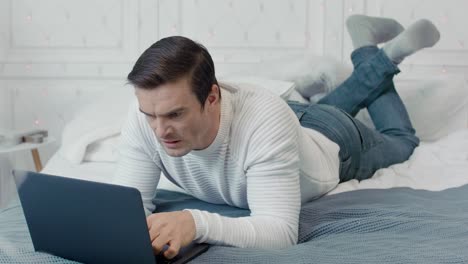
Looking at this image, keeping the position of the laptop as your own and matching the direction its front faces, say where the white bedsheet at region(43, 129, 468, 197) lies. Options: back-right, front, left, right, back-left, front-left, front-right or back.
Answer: front

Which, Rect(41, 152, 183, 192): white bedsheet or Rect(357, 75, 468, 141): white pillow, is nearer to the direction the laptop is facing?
the white pillow

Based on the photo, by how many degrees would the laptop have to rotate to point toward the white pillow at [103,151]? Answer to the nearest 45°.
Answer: approximately 45° to its left

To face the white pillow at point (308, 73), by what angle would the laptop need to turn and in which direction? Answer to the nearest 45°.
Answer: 0° — it already faces it

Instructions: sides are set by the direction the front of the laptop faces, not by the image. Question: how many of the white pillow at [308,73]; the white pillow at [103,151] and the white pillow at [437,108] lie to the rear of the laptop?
0

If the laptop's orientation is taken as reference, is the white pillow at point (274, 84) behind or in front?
in front

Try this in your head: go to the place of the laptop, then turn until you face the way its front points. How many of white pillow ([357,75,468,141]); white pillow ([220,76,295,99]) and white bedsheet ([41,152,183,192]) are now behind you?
0

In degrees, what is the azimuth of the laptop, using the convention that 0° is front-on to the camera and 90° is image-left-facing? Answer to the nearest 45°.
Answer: approximately 225°

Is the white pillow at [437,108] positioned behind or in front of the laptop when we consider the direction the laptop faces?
in front

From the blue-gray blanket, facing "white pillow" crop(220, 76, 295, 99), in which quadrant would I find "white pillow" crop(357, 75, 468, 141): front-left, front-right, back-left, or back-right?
front-right

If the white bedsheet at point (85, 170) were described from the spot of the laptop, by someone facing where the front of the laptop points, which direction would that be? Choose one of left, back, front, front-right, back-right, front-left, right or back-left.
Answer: front-left

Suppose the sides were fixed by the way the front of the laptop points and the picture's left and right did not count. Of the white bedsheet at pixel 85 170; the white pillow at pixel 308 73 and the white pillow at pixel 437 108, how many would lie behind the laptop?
0
